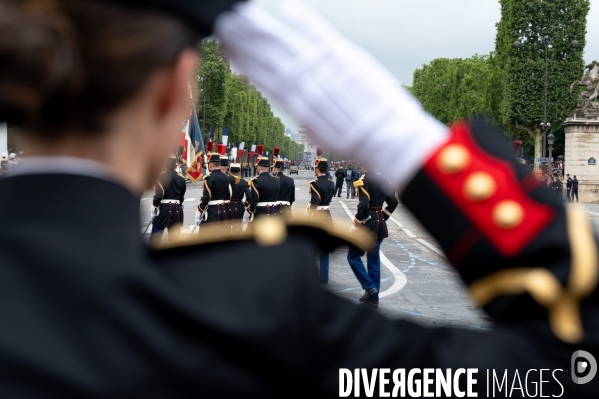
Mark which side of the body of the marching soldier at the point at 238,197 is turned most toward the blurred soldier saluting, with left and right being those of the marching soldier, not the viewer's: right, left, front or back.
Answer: back

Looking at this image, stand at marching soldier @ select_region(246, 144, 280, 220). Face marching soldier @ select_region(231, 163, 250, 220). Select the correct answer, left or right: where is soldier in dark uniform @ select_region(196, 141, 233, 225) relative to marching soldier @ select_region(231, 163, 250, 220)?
left

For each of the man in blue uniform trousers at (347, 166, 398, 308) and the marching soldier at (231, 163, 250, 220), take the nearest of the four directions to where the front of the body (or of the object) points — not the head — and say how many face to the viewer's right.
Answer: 0

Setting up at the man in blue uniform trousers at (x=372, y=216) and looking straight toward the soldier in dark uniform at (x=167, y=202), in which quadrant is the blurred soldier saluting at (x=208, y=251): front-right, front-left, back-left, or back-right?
back-left

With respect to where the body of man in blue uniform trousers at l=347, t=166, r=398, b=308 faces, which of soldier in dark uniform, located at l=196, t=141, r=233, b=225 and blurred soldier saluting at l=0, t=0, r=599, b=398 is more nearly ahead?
the soldier in dark uniform

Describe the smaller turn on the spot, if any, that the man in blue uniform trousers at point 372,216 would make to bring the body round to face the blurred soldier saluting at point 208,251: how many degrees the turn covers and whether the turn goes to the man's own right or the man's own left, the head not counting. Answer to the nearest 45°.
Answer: approximately 135° to the man's own left

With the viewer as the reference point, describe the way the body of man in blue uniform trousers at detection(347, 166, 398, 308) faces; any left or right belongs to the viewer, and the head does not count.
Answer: facing away from the viewer and to the left of the viewer

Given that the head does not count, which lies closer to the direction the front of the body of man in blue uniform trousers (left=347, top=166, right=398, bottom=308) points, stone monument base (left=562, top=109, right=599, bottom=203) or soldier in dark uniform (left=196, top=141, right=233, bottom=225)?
the soldier in dark uniform

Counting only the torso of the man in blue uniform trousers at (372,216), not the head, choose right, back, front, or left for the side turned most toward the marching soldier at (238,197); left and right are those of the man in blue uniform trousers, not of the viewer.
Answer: front

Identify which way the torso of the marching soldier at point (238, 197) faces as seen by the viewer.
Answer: away from the camera

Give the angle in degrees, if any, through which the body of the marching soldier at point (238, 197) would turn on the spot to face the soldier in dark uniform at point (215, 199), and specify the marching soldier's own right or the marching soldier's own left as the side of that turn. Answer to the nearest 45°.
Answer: approximately 135° to the marching soldier's own left

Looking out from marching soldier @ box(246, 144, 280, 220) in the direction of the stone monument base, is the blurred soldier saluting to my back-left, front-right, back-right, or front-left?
back-right
